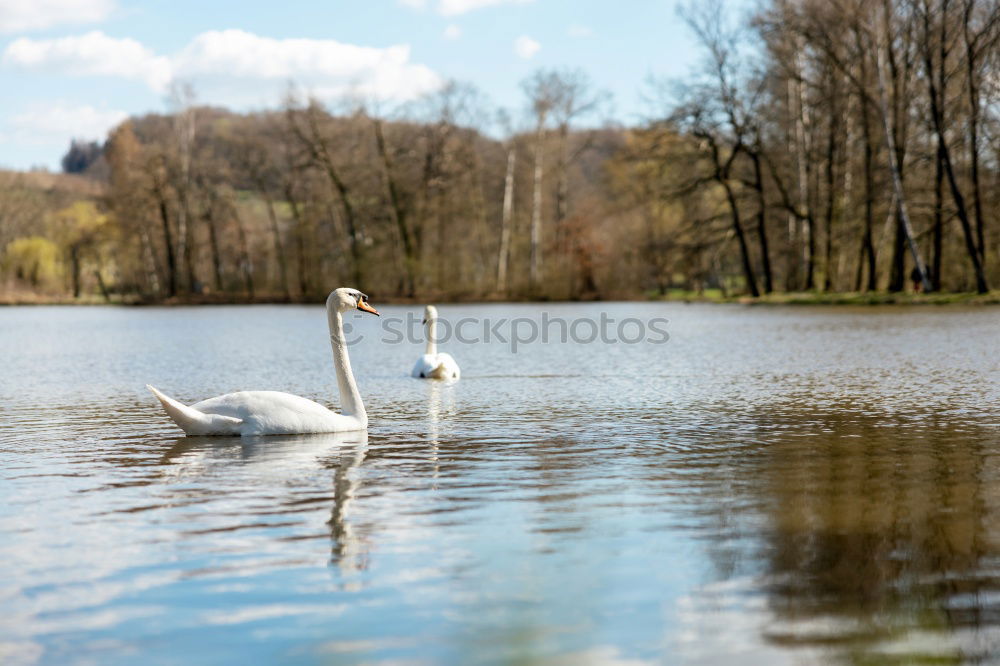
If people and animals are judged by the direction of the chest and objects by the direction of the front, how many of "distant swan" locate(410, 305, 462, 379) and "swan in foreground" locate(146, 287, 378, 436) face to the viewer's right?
1

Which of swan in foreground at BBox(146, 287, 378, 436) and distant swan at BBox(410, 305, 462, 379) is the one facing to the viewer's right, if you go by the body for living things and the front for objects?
the swan in foreground

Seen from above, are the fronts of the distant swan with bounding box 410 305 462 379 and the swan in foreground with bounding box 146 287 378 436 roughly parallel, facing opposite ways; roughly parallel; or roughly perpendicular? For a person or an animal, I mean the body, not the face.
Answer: roughly perpendicular

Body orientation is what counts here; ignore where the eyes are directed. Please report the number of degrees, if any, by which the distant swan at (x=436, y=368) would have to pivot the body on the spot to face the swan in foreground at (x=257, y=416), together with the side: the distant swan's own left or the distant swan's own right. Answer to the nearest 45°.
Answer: approximately 180°

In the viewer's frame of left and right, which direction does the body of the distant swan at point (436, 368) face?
facing away from the viewer

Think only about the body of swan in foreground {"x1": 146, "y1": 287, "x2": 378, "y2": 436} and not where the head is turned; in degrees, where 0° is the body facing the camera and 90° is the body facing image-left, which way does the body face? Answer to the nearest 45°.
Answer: approximately 270°

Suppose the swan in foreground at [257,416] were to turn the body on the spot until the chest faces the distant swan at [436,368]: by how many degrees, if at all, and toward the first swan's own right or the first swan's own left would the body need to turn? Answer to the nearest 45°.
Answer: approximately 45° to the first swan's own left
